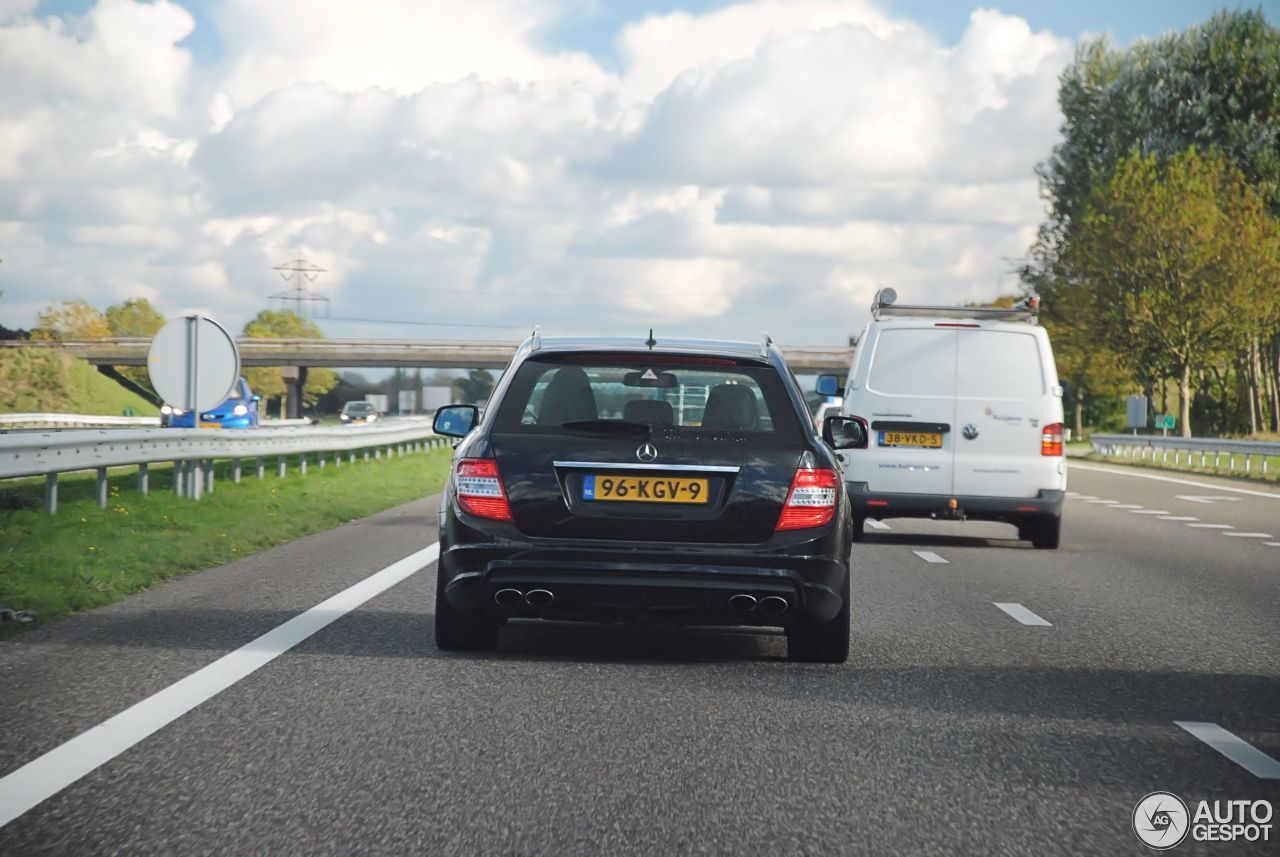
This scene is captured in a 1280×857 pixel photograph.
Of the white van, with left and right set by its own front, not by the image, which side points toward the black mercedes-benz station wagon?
back

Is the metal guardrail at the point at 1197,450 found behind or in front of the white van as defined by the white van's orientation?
in front

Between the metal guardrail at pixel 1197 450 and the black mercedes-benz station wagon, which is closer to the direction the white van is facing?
the metal guardrail

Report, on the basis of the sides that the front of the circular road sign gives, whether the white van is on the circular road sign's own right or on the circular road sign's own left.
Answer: on the circular road sign's own right

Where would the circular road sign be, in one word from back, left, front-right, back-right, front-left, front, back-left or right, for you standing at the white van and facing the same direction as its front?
left

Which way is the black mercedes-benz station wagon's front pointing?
away from the camera

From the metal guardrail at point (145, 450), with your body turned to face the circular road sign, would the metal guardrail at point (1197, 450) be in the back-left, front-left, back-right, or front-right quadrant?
front-right

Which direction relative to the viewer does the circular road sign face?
away from the camera

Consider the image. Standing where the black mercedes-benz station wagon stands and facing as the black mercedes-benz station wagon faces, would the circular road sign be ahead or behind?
ahead

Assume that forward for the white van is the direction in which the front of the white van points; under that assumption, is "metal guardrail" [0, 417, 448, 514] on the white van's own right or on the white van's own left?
on the white van's own left

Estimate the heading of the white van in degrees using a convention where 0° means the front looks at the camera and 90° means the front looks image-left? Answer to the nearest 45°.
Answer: approximately 180°

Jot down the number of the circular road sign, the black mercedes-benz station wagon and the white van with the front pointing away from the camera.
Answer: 3

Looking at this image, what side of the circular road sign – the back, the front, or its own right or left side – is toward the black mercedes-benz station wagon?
back
